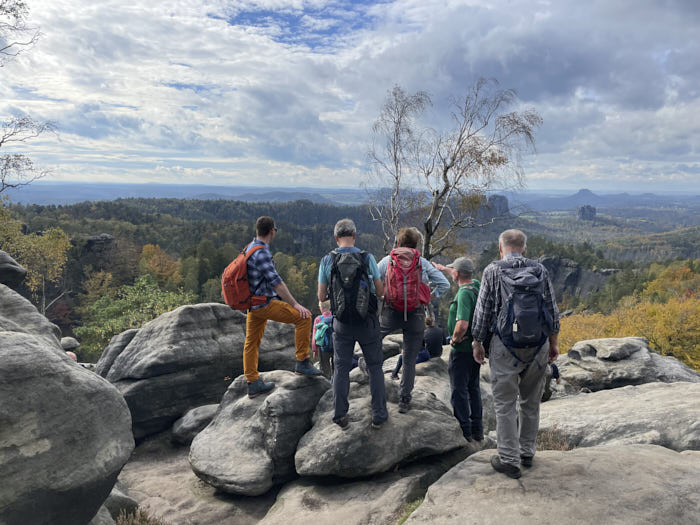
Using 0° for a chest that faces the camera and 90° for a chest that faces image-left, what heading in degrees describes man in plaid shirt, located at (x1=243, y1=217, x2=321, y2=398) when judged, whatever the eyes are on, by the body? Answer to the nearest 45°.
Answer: approximately 270°

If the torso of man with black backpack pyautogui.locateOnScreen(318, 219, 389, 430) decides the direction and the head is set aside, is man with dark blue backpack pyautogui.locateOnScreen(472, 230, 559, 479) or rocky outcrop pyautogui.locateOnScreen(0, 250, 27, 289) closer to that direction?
the rocky outcrop

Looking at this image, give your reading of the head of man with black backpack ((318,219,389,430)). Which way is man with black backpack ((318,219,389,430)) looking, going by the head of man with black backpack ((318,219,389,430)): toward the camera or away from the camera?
away from the camera

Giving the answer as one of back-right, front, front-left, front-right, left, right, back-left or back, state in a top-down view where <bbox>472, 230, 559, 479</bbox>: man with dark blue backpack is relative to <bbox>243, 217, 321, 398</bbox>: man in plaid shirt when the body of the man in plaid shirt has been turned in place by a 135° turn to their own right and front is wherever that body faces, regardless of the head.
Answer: left

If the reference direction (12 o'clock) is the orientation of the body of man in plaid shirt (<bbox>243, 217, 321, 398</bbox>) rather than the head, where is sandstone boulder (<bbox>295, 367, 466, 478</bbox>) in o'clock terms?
The sandstone boulder is roughly at 1 o'clock from the man in plaid shirt.

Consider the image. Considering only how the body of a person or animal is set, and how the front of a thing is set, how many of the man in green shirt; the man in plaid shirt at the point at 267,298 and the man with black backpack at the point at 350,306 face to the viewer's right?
1

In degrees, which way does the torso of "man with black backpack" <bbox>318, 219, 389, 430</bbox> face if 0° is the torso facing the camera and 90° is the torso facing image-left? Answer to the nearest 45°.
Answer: approximately 180°

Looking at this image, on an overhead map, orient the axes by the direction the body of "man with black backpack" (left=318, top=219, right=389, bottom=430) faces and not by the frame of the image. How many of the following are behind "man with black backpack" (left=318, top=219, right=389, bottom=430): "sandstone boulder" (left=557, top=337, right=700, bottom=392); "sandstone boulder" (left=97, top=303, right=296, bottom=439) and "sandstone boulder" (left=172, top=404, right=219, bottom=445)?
0

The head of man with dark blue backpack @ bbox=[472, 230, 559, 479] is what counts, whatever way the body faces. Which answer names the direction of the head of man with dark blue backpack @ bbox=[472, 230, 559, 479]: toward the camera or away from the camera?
away from the camera
